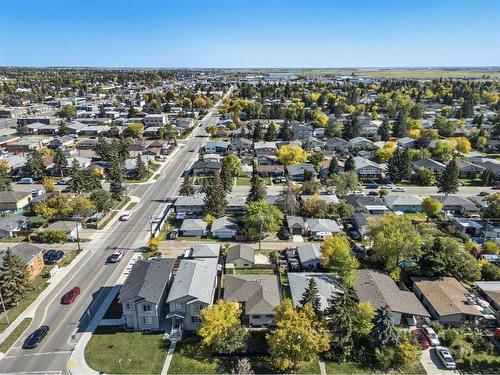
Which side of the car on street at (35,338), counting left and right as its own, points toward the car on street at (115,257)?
back

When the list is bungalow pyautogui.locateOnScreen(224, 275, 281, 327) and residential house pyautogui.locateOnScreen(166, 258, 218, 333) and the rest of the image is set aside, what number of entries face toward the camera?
2

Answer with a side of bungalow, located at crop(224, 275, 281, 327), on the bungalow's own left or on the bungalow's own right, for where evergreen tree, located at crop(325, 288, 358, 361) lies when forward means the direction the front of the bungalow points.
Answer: on the bungalow's own left

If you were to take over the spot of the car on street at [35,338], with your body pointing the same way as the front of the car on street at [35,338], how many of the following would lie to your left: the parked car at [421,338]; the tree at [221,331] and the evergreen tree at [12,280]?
2

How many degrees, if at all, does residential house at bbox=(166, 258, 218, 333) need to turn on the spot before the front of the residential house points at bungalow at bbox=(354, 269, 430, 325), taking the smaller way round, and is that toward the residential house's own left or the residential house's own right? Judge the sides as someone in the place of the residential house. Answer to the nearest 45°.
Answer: approximately 90° to the residential house's own left

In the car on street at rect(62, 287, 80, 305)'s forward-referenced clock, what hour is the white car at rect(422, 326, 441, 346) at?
The white car is roughly at 9 o'clock from the car on street.

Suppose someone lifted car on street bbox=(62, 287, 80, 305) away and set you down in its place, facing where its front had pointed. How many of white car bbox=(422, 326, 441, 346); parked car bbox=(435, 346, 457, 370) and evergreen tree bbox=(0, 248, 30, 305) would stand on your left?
2

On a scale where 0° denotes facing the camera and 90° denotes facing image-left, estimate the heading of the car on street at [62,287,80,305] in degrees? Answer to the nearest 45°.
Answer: approximately 45°

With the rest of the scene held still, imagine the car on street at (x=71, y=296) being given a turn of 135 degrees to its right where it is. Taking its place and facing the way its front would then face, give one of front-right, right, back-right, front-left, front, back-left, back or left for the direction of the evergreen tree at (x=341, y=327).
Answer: back-right

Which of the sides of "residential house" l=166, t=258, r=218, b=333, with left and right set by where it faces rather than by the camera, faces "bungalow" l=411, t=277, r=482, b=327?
left

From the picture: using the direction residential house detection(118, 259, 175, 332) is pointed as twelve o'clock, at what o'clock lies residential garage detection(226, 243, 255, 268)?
residential garage detection(226, 243, 255, 268) is roughly at 8 o'clock from residential house detection(118, 259, 175, 332).

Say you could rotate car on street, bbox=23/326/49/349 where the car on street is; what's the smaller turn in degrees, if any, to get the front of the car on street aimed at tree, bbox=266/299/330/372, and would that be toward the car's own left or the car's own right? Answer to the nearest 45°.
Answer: approximately 90° to the car's own left
